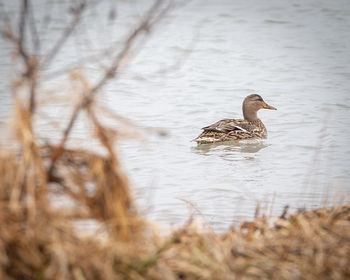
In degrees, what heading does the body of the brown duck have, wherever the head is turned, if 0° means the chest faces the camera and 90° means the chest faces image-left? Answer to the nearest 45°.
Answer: approximately 270°

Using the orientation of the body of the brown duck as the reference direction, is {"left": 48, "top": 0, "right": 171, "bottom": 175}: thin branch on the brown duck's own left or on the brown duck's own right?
on the brown duck's own right
